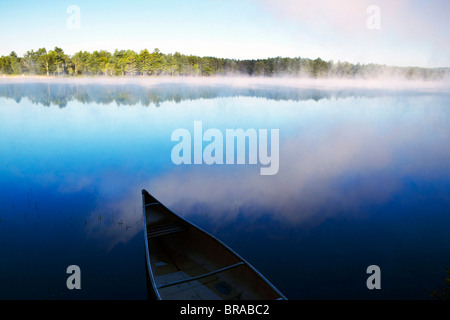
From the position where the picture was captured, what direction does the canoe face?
facing away from the viewer and to the left of the viewer
